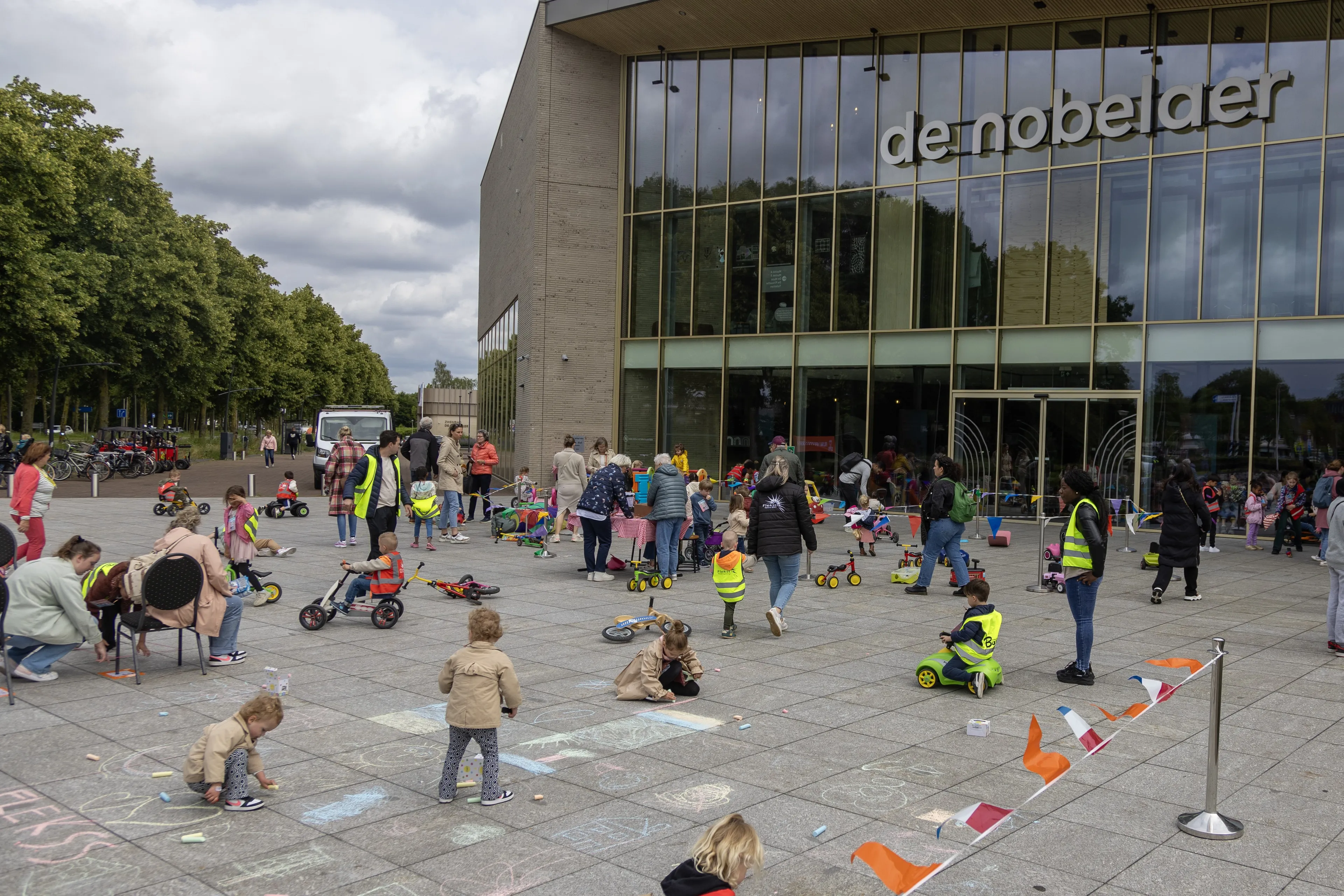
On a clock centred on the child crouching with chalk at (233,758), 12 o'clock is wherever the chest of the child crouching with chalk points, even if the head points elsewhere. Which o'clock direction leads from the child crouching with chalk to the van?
The van is roughly at 9 o'clock from the child crouching with chalk.

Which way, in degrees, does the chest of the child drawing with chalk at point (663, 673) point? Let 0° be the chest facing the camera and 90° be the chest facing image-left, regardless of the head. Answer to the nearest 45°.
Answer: approximately 315°

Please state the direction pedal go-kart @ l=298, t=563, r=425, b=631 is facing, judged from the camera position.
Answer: facing to the left of the viewer

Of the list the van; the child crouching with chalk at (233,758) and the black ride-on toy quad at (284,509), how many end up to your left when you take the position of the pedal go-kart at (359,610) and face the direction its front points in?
1

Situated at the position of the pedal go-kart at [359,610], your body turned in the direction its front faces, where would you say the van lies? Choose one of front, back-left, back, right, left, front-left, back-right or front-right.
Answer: right

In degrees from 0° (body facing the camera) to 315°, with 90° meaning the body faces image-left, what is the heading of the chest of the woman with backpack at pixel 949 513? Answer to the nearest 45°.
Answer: approximately 90°

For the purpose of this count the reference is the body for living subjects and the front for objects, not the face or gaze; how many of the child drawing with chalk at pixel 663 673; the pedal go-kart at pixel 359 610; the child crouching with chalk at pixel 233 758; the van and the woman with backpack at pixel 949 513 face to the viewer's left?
2

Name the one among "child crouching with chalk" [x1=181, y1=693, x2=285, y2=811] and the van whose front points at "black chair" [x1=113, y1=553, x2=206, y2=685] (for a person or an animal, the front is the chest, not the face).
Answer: the van

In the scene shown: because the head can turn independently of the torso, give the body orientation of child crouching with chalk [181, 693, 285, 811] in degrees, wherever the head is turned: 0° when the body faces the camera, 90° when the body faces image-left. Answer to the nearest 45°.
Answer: approximately 270°

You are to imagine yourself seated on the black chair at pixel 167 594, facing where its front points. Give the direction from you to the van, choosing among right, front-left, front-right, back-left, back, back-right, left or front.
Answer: front-right

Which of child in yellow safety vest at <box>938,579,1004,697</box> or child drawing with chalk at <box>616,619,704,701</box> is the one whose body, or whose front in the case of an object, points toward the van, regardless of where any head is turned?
the child in yellow safety vest

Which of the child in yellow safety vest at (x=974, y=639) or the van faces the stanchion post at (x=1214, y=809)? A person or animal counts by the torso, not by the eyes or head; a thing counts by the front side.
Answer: the van

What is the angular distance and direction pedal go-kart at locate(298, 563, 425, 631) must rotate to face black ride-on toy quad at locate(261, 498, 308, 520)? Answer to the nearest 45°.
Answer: approximately 90° to its right
